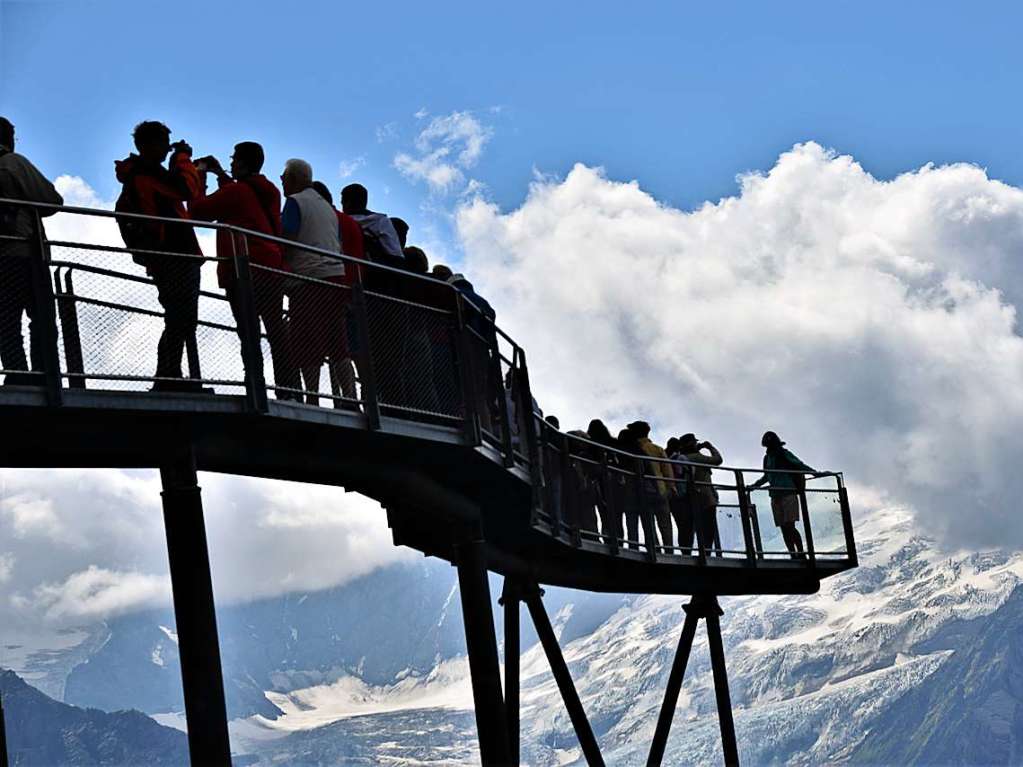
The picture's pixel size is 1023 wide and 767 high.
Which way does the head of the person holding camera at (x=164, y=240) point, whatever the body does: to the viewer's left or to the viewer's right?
to the viewer's right

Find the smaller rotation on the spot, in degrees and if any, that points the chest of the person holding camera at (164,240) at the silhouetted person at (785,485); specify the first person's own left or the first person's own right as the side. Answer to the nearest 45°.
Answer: approximately 45° to the first person's own left

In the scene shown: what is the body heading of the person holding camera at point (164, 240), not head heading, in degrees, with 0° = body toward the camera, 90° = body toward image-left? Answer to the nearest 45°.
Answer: approximately 270°
